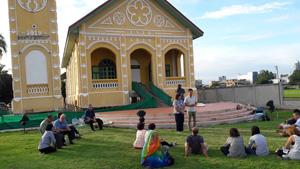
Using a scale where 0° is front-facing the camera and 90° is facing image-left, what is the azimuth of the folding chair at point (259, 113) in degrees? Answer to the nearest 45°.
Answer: approximately 45°

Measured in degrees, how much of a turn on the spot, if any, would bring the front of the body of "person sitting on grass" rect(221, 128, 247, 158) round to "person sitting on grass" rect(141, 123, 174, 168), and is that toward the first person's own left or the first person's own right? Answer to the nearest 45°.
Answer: approximately 90° to the first person's own left

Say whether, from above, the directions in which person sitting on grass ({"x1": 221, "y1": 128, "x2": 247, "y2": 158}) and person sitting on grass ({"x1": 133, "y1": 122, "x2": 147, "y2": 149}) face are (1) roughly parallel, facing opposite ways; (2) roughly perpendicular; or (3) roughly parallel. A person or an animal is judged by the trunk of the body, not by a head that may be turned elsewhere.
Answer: roughly parallel

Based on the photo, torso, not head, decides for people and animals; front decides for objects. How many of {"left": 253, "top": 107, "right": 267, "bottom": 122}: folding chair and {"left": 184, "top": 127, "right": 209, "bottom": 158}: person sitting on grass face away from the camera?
1

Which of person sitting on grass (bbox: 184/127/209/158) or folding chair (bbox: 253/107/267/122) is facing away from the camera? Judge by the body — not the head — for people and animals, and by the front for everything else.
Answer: the person sitting on grass

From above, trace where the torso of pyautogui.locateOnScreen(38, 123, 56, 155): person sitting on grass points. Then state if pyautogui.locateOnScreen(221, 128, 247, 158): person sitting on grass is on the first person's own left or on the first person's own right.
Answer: on the first person's own right

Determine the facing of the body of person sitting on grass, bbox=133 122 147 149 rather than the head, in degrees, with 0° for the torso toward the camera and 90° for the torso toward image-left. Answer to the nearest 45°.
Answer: approximately 225°

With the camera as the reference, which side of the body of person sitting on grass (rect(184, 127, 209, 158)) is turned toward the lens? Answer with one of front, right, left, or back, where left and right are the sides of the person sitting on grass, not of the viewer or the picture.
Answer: back

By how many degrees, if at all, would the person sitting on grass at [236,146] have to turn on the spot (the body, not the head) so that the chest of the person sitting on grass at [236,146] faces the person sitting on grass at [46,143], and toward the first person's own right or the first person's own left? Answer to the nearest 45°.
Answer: approximately 45° to the first person's own left
